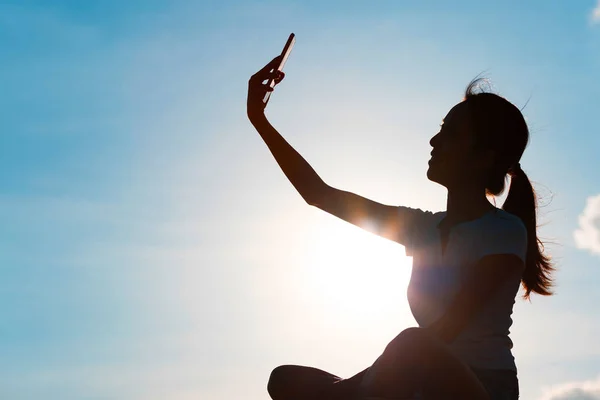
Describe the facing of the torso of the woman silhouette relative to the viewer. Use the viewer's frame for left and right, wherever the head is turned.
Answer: facing to the left of the viewer
